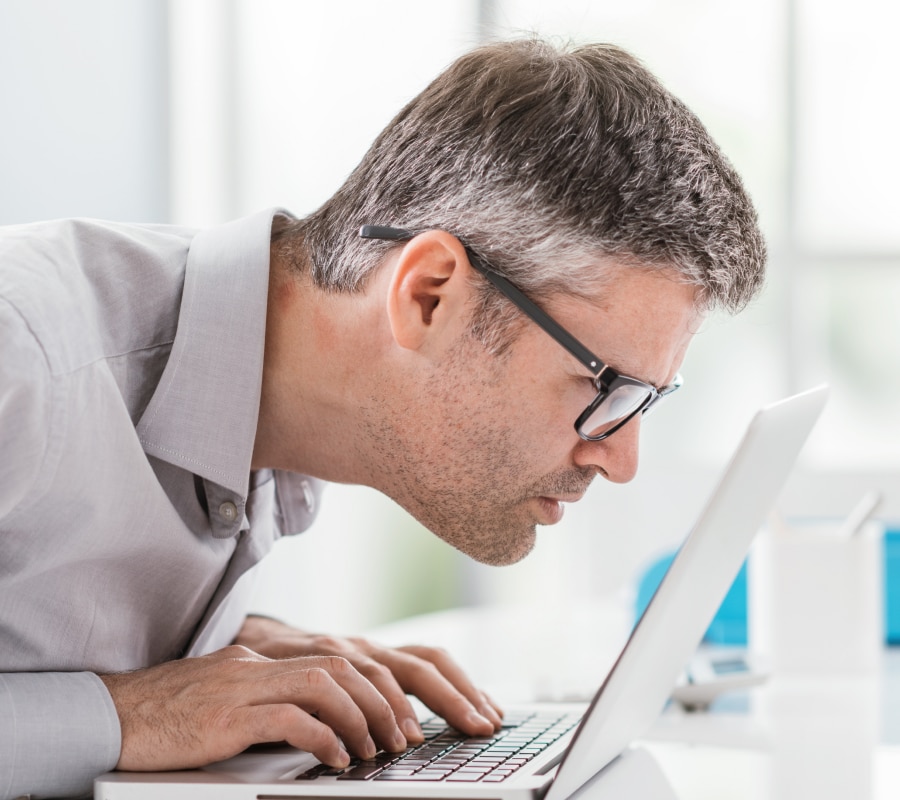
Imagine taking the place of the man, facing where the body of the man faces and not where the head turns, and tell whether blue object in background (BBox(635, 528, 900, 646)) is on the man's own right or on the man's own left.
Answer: on the man's own left

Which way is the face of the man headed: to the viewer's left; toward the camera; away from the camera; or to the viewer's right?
to the viewer's right

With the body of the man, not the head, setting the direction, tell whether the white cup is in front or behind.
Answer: in front

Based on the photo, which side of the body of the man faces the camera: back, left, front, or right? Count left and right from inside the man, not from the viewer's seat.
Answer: right

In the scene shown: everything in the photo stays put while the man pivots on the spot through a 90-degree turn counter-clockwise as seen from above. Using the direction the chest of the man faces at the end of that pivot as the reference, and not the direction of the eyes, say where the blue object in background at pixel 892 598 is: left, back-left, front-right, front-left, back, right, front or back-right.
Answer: front-right
